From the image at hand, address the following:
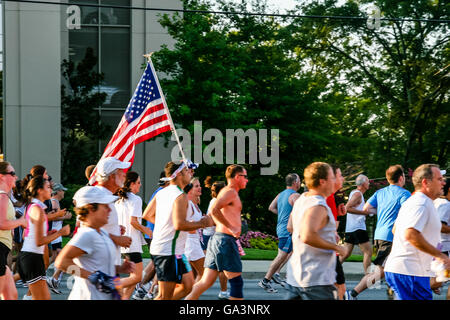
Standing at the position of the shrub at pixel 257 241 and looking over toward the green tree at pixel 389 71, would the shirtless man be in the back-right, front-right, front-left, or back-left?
back-right

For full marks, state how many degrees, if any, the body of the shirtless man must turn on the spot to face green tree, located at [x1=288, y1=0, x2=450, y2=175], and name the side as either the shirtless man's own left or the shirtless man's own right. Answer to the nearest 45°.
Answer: approximately 90° to the shirtless man's own left

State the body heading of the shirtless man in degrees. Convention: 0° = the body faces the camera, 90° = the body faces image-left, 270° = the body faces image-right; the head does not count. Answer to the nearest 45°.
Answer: approximately 270°

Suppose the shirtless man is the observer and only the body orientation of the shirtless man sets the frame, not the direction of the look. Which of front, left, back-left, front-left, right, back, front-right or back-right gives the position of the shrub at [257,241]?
left

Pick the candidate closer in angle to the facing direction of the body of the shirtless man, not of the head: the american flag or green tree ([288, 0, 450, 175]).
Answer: the green tree

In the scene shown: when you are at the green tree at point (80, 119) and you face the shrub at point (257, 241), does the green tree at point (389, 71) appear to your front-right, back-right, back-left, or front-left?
front-left

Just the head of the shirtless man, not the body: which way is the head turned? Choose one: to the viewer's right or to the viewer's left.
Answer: to the viewer's right

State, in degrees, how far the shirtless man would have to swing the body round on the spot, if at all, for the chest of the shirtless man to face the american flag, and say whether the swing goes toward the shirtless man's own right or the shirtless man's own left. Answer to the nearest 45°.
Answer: approximately 135° to the shirtless man's own left
